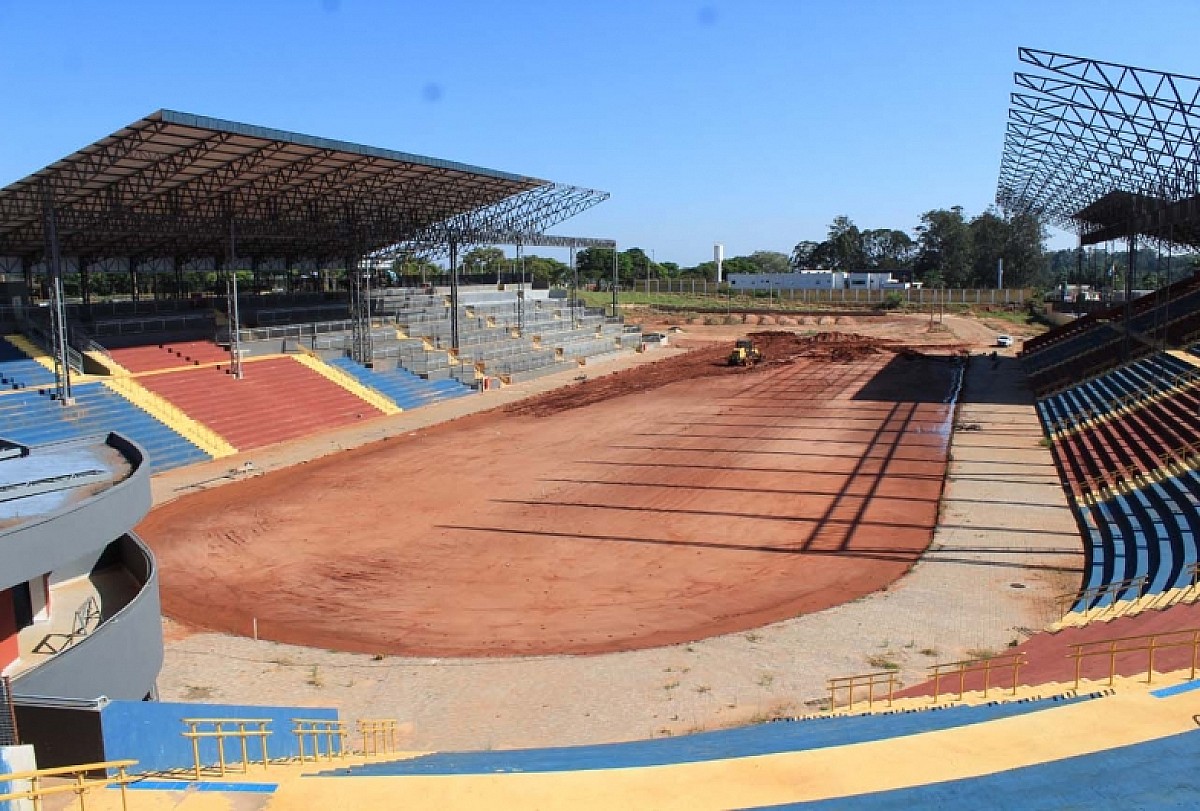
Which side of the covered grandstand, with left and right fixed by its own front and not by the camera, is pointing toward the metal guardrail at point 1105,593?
front

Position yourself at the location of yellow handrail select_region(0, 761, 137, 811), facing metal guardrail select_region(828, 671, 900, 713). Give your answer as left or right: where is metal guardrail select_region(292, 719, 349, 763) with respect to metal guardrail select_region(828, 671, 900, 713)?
left

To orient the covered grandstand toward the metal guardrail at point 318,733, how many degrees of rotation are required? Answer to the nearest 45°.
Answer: approximately 45° to its right

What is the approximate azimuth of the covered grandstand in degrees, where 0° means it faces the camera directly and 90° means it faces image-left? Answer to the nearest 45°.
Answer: approximately 315°

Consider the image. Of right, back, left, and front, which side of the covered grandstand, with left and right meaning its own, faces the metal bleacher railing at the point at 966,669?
front

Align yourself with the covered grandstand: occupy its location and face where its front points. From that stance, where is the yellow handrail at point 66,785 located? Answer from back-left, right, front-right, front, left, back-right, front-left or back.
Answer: front-right

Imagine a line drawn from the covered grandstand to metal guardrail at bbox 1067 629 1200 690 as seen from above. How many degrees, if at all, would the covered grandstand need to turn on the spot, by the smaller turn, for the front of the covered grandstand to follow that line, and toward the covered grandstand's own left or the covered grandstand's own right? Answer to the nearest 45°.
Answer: approximately 45° to the covered grandstand's own right

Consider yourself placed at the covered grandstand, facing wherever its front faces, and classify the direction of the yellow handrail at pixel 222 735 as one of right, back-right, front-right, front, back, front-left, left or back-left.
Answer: front-right
